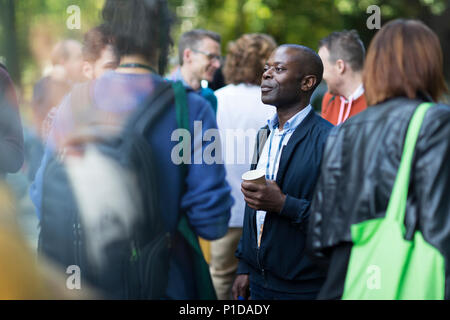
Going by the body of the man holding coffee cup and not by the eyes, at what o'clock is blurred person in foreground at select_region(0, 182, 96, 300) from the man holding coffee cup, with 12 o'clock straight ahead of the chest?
The blurred person in foreground is roughly at 1 o'clock from the man holding coffee cup.

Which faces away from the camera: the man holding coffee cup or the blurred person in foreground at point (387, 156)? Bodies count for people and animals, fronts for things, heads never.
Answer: the blurred person in foreground

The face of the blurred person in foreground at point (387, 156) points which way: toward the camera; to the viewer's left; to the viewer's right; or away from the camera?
away from the camera

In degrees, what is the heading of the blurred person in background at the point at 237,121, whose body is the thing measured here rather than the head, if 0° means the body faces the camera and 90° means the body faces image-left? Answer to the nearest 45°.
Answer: approximately 180°

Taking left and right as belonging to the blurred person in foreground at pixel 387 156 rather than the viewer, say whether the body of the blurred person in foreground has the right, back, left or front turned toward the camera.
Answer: back

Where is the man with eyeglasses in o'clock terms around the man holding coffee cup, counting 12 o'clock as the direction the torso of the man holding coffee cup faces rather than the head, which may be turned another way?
The man with eyeglasses is roughly at 4 o'clock from the man holding coffee cup.

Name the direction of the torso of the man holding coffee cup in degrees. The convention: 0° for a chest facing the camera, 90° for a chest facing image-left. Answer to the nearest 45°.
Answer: approximately 45°

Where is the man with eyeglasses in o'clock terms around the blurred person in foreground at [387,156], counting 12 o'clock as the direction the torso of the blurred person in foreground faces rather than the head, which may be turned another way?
The man with eyeglasses is roughly at 11 o'clock from the blurred person in foreground.

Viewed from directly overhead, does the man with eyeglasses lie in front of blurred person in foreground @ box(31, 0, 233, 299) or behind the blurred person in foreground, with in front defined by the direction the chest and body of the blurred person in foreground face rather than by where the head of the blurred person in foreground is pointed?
in front

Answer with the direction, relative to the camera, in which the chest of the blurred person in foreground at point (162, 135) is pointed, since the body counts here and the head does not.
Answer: away from the camera

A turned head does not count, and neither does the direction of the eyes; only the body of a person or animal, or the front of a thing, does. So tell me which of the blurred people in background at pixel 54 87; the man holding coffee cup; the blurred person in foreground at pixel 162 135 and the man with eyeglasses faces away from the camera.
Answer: the blurred person in foreground at pixel 162 135
